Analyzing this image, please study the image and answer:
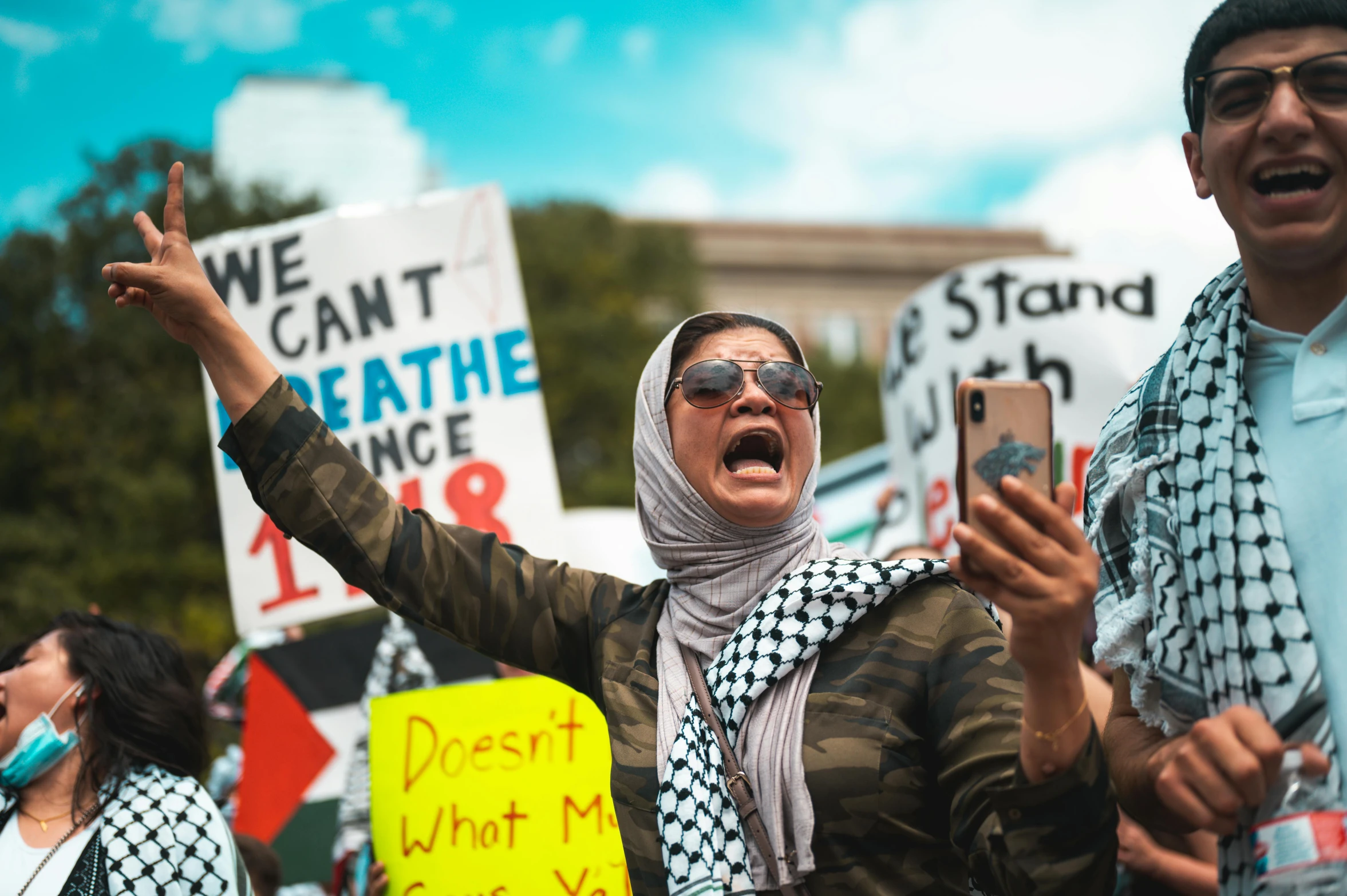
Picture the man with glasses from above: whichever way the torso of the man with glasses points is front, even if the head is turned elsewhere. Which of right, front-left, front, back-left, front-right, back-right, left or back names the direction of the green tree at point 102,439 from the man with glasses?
back-right

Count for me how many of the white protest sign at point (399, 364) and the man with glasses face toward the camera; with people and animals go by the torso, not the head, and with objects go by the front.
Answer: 2

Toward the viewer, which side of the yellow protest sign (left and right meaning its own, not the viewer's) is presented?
front

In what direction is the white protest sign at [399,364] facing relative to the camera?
toward the camera

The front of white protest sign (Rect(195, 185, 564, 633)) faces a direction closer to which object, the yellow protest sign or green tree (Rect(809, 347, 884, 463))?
the yellow protest sign

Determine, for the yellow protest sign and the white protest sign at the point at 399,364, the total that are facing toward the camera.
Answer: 2

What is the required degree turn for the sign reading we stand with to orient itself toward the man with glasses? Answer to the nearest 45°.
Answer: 0° — it already faces them

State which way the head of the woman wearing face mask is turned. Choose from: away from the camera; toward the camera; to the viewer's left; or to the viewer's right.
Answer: to the viewer's left

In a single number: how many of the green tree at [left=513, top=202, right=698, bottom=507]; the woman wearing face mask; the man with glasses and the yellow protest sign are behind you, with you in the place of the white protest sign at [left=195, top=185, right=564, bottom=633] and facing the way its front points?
1

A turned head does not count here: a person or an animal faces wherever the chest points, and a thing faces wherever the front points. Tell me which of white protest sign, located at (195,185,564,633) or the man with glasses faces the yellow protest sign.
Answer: the white protest sign

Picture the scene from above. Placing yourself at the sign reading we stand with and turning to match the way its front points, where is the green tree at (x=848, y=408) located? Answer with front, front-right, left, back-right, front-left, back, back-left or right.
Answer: back

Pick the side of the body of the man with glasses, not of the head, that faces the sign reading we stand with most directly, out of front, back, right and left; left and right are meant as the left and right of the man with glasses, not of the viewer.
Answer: back
